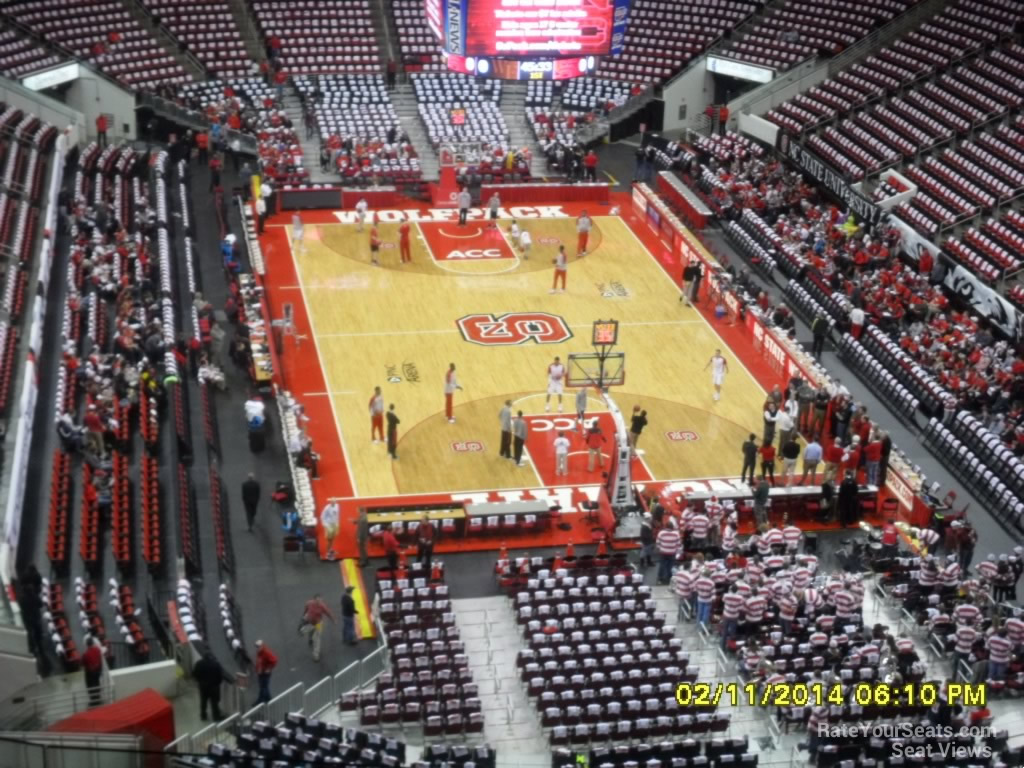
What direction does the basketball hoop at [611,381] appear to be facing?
away from the camera

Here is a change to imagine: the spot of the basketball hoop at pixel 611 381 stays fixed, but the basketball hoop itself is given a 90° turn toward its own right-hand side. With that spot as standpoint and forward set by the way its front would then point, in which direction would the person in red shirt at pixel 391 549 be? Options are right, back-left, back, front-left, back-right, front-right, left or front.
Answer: back-right

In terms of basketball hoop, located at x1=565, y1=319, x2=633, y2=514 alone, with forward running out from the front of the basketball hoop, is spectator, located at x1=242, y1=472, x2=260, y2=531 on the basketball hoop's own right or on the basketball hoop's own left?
on the basketball hoop's own left

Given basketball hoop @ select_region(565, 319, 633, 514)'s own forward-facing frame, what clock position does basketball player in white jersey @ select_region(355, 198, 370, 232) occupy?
The basketball player in white jersey is roughly at 11 o'clock from the basketball hoop.

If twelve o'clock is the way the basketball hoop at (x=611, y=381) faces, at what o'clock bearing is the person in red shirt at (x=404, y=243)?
The person in red shirt is roughly at 11 o'clock from the basketball hoop.

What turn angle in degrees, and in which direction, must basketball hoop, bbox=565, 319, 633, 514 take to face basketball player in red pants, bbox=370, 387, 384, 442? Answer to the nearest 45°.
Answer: approximately 90° to its left

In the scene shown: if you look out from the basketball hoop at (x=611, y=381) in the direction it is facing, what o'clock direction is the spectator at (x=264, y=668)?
The spectator is roughly at 7 o'clock from the basketball hoop.

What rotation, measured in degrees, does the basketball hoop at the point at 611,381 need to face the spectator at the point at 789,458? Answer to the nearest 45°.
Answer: approximately 90° to its right

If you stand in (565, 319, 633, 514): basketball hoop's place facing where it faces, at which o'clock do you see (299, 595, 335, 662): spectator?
The spectator is roughly at 7 o'clock from the basketball hoop.

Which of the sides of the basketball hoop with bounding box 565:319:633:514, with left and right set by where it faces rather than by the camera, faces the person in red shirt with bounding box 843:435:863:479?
right

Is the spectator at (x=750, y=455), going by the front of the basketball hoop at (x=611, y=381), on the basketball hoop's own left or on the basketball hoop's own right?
on the basketball hoop's own right

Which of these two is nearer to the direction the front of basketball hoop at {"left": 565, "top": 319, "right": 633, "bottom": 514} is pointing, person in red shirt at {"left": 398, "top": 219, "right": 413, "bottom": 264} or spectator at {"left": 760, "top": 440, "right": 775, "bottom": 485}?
the person in red shirt
